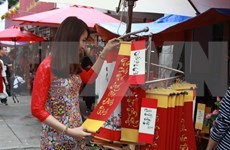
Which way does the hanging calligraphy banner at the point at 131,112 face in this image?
toward the camera

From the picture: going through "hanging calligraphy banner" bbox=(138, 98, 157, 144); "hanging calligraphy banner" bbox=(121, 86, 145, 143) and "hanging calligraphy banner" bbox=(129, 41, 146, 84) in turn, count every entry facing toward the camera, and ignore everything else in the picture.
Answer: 3

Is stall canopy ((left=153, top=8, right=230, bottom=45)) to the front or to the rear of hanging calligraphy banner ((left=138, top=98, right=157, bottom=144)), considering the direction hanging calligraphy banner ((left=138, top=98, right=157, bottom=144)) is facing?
to the rear

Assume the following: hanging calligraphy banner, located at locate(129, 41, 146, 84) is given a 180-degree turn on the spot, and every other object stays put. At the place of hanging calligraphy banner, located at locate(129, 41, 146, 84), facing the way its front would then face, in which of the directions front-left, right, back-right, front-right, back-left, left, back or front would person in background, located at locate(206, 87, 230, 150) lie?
right

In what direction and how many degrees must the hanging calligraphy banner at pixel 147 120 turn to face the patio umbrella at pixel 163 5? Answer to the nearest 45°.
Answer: approximately 180°

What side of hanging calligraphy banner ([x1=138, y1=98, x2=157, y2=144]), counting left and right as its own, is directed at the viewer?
front

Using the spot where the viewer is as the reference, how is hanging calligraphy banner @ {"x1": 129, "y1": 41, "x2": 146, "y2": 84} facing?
facing the viewer
